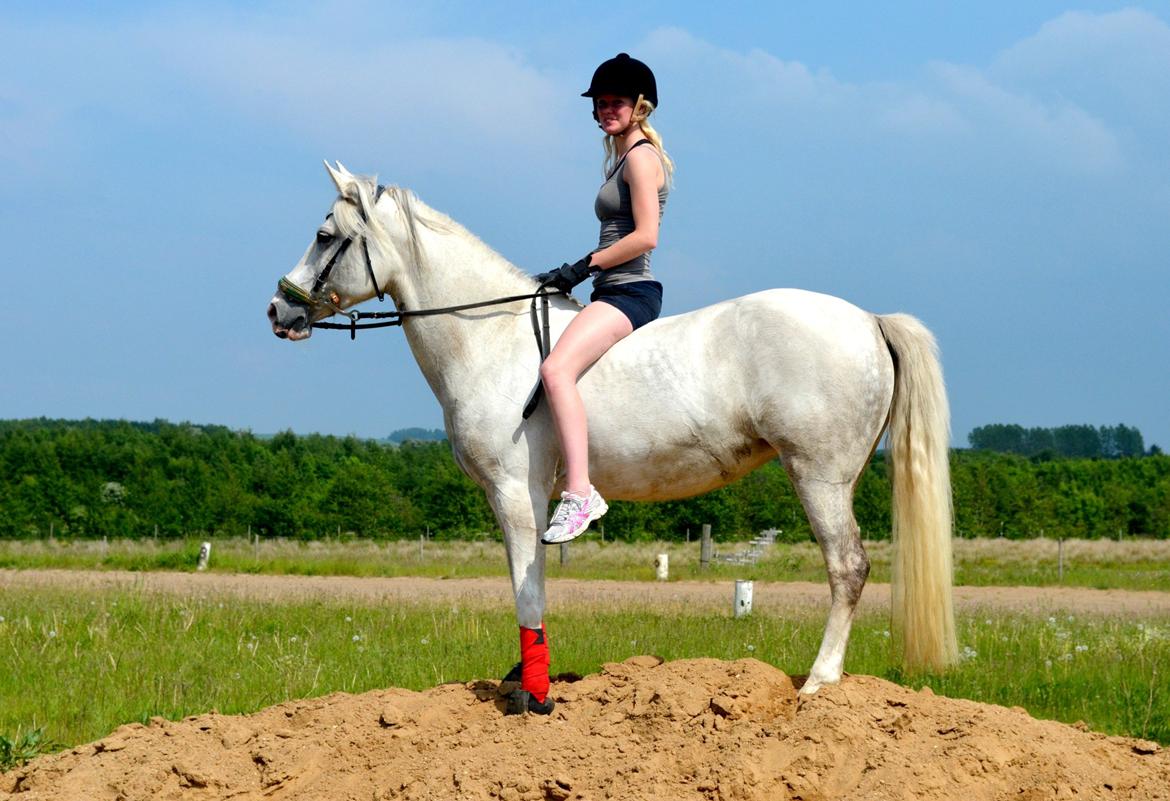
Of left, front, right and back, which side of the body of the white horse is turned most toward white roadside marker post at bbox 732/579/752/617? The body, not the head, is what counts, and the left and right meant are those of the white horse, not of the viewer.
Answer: right

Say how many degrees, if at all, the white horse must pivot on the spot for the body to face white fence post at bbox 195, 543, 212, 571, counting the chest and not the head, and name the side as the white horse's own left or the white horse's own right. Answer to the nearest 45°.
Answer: approximately 45° to the white horse's own right

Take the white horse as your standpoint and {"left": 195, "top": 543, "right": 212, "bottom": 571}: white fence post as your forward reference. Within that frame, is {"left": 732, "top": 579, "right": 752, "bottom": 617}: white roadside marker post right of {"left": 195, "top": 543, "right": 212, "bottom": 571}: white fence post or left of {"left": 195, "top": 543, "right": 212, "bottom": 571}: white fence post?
right

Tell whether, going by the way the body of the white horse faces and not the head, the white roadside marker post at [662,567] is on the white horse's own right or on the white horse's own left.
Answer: on the white horse's own right

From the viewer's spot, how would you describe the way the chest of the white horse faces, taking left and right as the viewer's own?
facing to the left of the viewer
